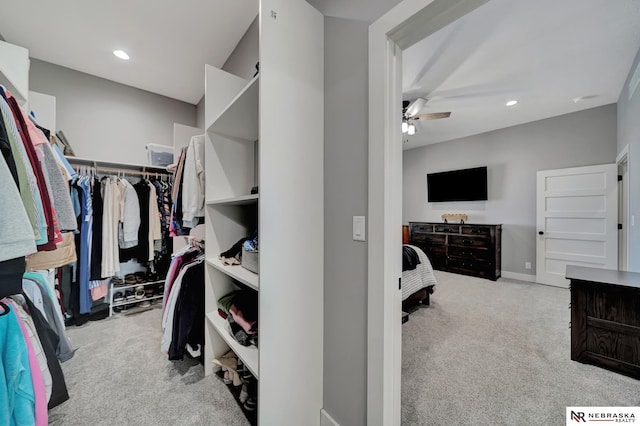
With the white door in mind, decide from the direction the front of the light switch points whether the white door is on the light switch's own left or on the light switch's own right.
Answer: on the light switch's own left

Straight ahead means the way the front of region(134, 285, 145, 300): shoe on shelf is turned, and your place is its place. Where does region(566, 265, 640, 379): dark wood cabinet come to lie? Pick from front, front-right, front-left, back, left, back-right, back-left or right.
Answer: front-left

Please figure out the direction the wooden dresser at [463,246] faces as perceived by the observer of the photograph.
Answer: facing the viewer and to the left of the viewer

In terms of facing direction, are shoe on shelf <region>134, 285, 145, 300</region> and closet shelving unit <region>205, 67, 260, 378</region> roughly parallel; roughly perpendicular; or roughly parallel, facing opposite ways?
roughly perpendicular

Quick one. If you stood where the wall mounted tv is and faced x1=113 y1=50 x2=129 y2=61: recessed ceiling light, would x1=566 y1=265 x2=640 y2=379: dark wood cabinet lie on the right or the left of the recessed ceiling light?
left

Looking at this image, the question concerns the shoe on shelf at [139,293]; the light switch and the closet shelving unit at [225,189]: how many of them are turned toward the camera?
2

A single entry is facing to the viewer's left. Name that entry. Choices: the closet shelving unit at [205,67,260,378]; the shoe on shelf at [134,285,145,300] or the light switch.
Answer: the closet shelving unit

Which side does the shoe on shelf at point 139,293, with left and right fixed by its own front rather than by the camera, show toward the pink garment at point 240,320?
front

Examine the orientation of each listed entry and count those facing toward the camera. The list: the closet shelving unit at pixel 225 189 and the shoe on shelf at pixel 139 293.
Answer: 1

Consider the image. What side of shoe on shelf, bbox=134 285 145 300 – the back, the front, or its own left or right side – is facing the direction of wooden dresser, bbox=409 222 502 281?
left

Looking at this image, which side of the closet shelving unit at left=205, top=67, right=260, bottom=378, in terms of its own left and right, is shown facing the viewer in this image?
left

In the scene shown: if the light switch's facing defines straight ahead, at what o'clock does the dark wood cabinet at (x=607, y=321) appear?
The dark wood cabinet is roughly at 8 o'clock from the light switch.

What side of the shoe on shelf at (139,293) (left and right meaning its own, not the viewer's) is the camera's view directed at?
front
